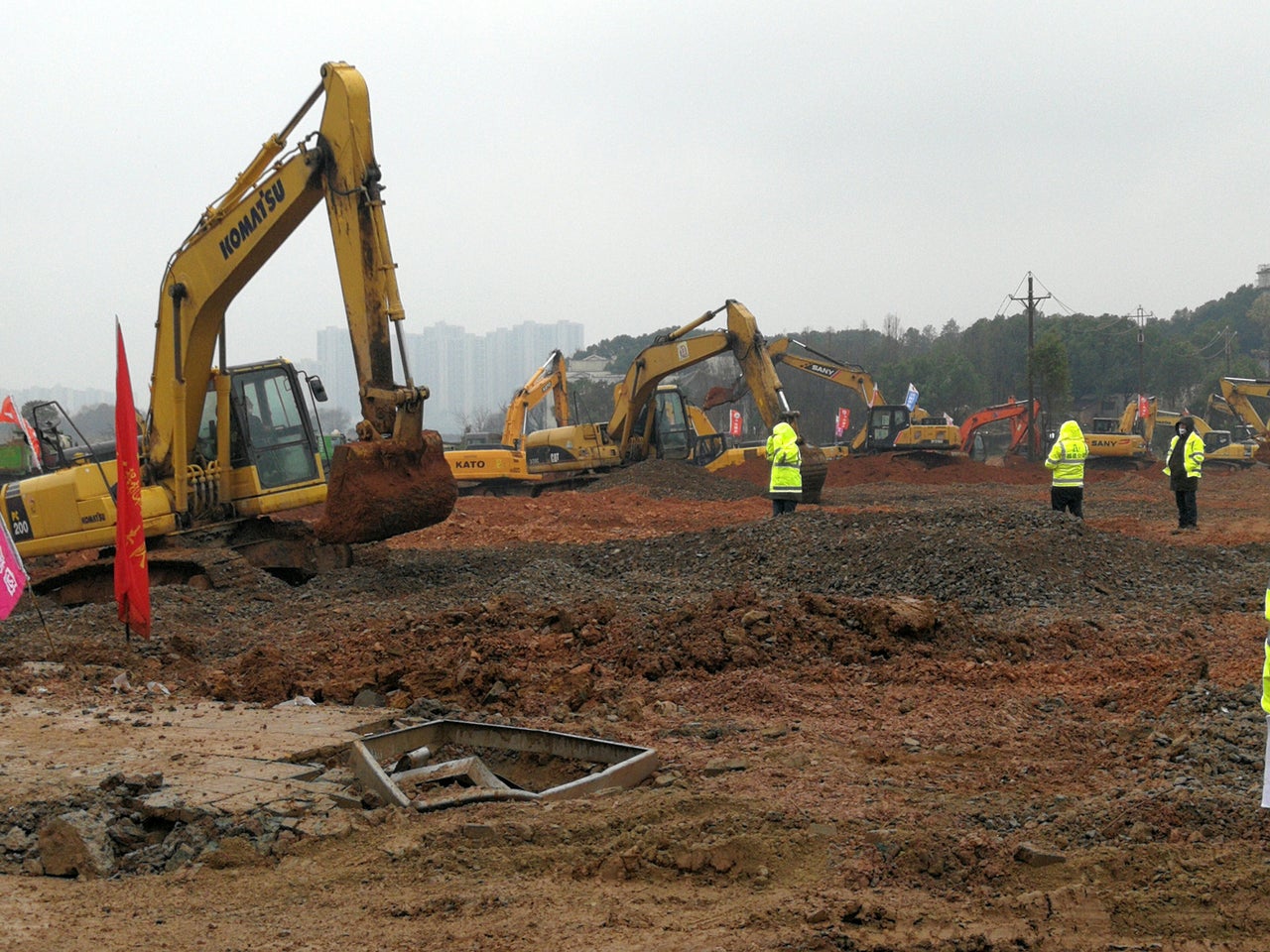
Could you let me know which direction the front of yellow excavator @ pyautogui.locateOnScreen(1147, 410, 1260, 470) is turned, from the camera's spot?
facing to the left of the viewer

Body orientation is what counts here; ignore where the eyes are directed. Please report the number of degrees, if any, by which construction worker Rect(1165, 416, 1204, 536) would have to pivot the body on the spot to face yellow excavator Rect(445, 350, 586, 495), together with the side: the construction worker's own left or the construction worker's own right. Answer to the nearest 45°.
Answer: approximately 45° to the construction worker's own right

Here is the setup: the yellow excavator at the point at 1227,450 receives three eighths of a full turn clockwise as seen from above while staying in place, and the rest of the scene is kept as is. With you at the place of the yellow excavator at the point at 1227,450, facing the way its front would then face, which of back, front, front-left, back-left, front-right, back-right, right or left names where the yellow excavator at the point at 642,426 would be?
back

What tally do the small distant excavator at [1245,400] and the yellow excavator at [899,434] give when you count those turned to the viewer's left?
2

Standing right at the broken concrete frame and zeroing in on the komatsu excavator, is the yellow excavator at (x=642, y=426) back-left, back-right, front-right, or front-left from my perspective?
front-right

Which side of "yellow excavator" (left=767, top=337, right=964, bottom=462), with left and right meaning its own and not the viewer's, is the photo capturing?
left

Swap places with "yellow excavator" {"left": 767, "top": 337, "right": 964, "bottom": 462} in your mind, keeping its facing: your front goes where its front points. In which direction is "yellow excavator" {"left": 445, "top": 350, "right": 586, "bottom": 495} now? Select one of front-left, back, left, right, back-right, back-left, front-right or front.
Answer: front-left

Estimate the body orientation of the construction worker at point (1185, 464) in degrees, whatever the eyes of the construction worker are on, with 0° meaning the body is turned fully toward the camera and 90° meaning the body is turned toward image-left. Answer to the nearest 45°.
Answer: approximately 45°

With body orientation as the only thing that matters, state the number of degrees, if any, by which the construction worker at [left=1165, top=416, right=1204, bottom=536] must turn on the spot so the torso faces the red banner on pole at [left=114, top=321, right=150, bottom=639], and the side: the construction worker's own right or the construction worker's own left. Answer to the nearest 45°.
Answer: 0° — they already face it

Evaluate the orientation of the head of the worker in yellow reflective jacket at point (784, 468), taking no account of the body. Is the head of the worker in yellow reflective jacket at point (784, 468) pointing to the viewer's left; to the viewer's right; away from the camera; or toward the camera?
away from the camera

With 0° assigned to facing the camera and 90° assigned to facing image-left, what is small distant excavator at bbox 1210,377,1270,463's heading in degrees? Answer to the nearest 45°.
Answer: approximately 90°
